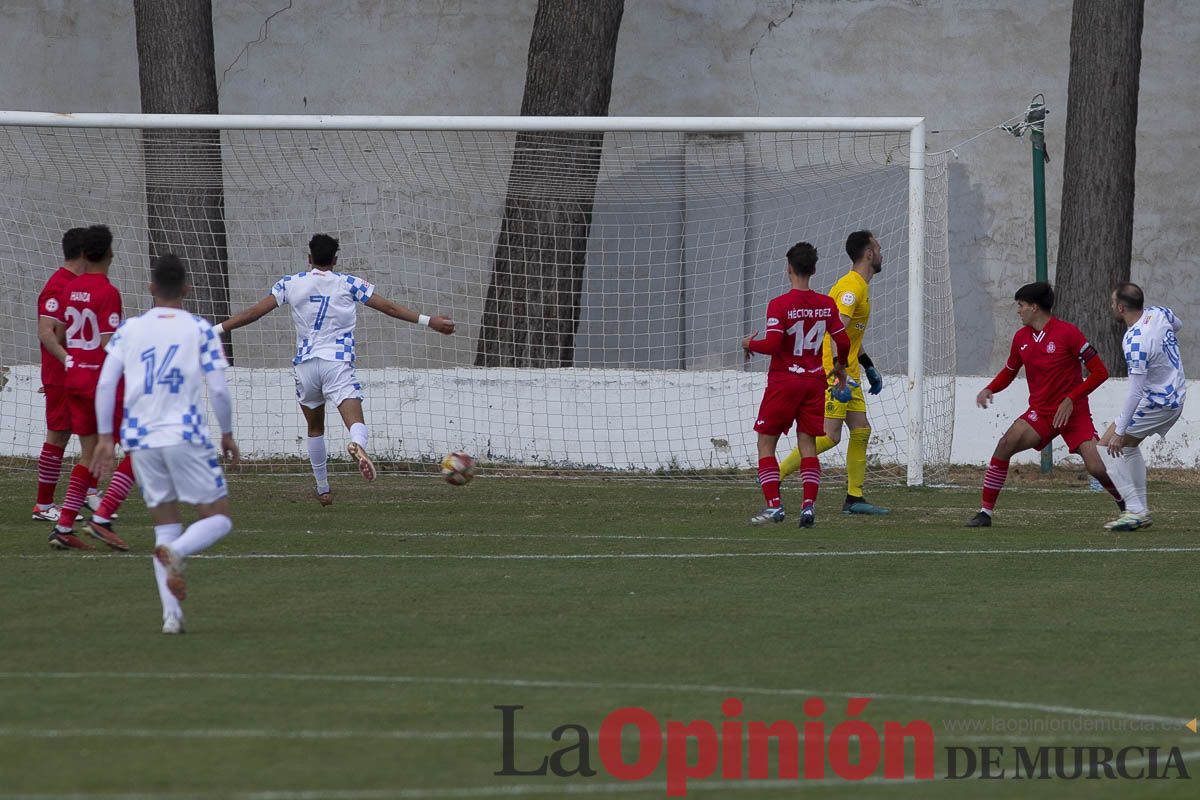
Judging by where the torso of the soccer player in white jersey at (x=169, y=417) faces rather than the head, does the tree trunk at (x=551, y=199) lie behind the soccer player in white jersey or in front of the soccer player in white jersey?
in front

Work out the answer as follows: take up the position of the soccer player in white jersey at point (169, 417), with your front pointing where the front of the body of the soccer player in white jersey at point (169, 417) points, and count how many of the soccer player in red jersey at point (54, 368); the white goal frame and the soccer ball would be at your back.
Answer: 0

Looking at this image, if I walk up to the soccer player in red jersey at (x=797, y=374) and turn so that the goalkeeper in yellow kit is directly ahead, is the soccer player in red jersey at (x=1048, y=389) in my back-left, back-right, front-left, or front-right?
front-right

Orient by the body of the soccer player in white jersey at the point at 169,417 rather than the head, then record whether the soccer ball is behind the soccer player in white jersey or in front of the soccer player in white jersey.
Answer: in front

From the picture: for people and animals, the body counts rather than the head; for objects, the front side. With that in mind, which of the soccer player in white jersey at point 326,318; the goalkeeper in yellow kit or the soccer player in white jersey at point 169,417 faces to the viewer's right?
the goalkeeper in yellow kit

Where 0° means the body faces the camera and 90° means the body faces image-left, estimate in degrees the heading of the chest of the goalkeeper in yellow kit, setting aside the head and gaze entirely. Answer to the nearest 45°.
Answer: approximately 270°

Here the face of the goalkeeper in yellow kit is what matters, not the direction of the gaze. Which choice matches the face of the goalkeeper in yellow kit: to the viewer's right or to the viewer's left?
to the viewer's right

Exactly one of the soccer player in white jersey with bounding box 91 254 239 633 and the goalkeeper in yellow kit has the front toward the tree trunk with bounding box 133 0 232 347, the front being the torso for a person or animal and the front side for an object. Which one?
the soccer player in white jersey

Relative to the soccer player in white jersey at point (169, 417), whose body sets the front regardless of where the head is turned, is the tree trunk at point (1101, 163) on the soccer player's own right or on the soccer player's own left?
on the soccer player's own right

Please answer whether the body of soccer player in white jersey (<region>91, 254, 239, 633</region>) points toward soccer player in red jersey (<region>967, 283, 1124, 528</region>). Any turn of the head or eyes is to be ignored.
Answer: no

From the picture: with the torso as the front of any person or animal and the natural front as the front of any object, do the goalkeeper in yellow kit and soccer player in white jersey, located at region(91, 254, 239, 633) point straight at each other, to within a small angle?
no

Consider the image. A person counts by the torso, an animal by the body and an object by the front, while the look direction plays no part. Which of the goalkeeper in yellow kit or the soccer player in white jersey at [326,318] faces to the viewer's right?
the goalkeeper in yellow kit

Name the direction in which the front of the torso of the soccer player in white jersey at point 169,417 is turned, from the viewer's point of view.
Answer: away from the camera
